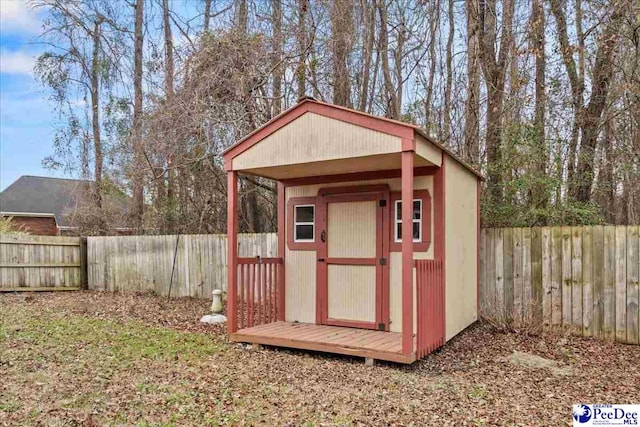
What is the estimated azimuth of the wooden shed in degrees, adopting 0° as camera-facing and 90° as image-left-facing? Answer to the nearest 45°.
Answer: approximately 45°

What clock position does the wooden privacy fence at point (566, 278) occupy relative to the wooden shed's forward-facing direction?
The wooden privacy fence is roughly at 7 o'clock from the wooden shed.

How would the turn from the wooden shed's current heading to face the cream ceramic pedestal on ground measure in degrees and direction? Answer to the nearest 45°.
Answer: approximately 90° to its right

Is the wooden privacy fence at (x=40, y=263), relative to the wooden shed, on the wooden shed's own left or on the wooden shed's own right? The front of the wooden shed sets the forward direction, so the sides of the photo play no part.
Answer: on the wooden shed's own right

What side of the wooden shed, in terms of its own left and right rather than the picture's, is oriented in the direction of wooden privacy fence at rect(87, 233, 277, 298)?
right
